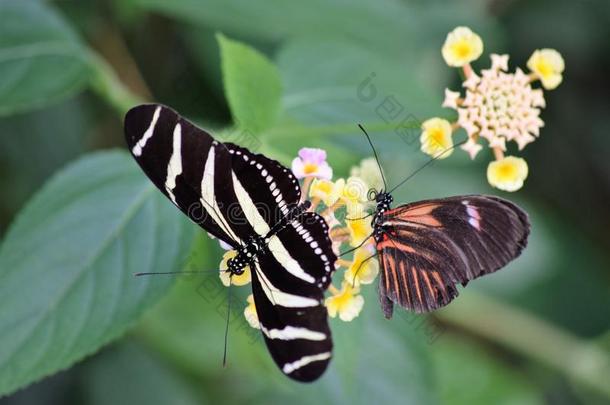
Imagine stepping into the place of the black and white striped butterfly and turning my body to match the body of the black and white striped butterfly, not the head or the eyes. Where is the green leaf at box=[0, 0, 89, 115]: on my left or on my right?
on my right

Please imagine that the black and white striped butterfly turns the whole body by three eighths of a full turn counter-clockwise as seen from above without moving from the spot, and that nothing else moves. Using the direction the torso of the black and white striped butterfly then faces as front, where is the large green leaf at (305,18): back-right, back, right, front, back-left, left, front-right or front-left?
left

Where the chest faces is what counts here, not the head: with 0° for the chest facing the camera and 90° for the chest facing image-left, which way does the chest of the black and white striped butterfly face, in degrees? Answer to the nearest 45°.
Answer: approximately 45°

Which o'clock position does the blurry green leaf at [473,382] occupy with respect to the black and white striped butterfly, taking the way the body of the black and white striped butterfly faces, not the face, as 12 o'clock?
The blurry green leaf is roughly at 6 o'clock from the black and white striped butterfly.
